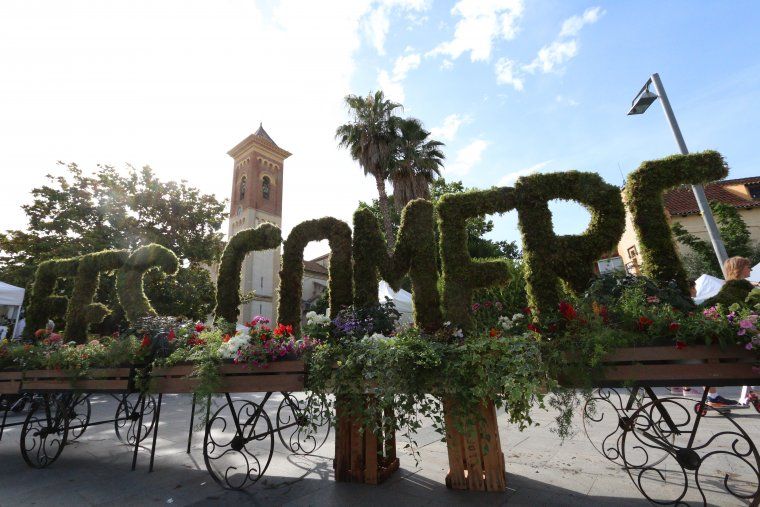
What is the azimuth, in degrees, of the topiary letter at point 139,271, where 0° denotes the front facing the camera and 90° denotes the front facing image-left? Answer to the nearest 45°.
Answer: approximately 0°

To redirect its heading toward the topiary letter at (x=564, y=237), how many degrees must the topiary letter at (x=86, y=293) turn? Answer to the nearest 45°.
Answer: approximately 45° to its left

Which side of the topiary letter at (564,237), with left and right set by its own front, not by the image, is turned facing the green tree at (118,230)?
right

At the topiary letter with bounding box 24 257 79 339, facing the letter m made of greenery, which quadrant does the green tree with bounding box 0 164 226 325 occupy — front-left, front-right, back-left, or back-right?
back-left

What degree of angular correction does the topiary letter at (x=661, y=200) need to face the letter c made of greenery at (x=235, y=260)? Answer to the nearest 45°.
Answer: approximately 90° to its right

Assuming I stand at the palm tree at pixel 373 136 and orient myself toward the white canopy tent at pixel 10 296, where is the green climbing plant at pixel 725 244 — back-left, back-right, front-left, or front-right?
back-left
